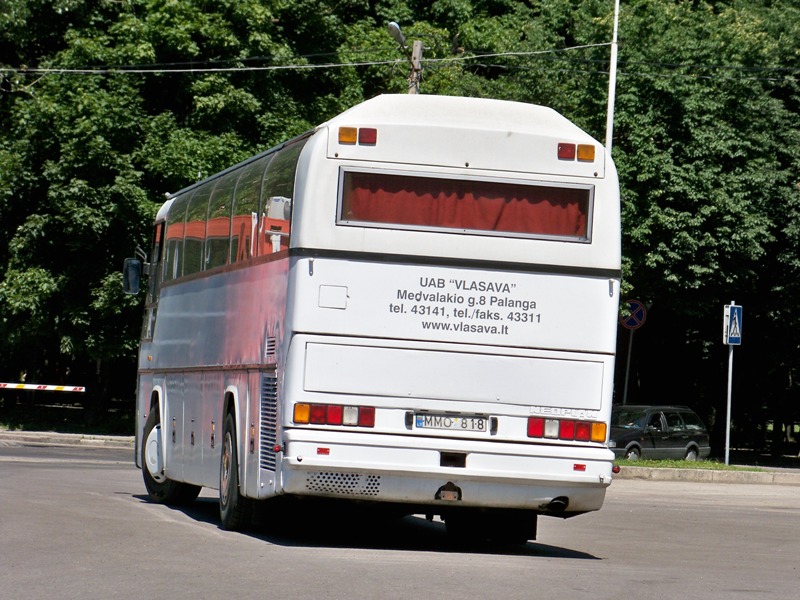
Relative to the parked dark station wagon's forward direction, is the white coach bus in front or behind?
in front

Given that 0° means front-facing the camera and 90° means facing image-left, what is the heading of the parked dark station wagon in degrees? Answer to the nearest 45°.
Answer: approximately 45°

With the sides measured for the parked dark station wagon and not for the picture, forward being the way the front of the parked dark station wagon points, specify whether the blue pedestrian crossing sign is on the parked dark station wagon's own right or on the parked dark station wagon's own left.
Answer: on the parked dark station wagon's own left
